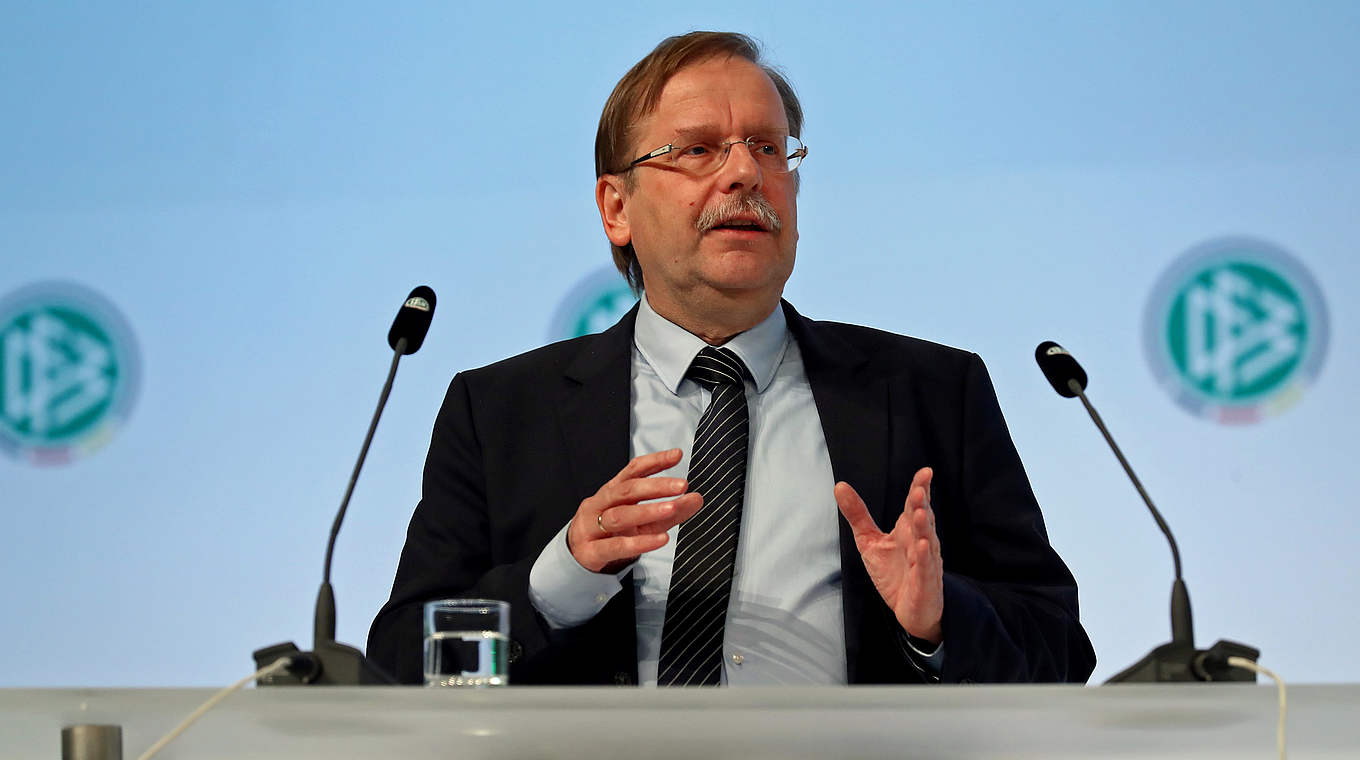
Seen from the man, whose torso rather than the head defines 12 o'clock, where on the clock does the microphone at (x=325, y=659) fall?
The microphone is roughly at 1 o'clock from the man.

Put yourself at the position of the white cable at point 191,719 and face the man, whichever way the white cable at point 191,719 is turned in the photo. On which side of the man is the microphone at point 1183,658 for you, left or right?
right

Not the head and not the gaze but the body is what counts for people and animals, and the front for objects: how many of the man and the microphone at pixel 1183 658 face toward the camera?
1

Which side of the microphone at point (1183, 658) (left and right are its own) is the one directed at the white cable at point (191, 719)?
left

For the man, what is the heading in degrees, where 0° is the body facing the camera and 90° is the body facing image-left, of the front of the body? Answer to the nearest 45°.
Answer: approximately 0°

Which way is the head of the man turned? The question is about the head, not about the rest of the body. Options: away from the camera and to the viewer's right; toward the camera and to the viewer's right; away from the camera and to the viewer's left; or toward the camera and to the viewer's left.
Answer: toward the camera and to the viewer's right

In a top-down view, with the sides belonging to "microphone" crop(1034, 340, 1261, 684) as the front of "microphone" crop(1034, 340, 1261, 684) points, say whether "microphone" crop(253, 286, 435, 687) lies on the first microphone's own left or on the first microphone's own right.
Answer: on the first microphone's own left

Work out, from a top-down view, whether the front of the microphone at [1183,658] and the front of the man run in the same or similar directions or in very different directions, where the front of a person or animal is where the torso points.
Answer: very different directions

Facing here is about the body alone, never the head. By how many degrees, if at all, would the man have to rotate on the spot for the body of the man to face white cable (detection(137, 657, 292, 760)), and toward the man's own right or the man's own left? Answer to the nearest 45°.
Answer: approximately 45° to the man's own right

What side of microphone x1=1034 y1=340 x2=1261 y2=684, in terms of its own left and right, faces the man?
front

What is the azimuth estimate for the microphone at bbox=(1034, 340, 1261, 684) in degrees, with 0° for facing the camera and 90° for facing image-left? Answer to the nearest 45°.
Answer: approximately 135°

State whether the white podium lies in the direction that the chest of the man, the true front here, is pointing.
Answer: yes
